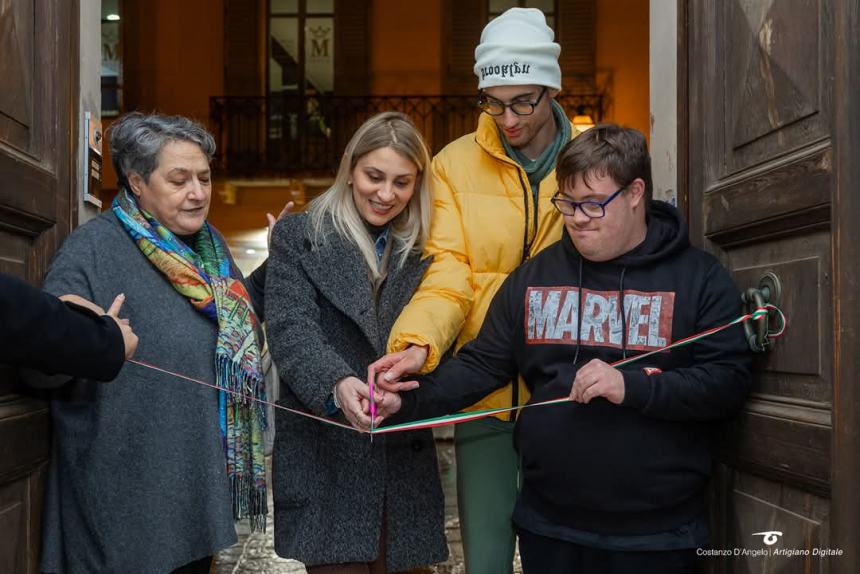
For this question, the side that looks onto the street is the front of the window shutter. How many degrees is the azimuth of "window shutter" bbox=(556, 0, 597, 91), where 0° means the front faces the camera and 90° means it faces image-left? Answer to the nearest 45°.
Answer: approximately 0°

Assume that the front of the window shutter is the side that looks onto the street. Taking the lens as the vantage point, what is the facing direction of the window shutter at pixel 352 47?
facing the viewer

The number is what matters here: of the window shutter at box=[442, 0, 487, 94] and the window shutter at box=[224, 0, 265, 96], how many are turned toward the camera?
2

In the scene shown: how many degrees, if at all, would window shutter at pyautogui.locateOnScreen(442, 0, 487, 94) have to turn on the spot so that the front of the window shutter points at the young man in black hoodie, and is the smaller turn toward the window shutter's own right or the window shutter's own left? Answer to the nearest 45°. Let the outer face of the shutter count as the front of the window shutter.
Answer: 0° — it already faces them

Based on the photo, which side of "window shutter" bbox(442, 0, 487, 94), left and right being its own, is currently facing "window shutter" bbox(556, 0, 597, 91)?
left

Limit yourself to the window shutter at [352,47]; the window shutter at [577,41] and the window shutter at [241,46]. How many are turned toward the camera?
3

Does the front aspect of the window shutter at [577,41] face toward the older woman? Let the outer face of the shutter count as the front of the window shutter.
yes

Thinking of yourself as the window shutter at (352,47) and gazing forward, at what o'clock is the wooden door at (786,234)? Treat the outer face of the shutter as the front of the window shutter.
The wooden door is roughly at 12 o'clock from the window shutter.

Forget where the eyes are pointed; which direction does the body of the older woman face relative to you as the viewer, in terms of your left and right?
facing the viewer and to the right of the viewer

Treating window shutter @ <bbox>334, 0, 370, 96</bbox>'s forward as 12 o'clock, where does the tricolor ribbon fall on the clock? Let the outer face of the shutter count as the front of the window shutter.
The tricolor ribbon is roughly at 12 o'clock from the window shutter.

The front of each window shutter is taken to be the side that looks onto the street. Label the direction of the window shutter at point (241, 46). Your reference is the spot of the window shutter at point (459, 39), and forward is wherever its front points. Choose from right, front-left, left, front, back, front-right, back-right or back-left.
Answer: right
